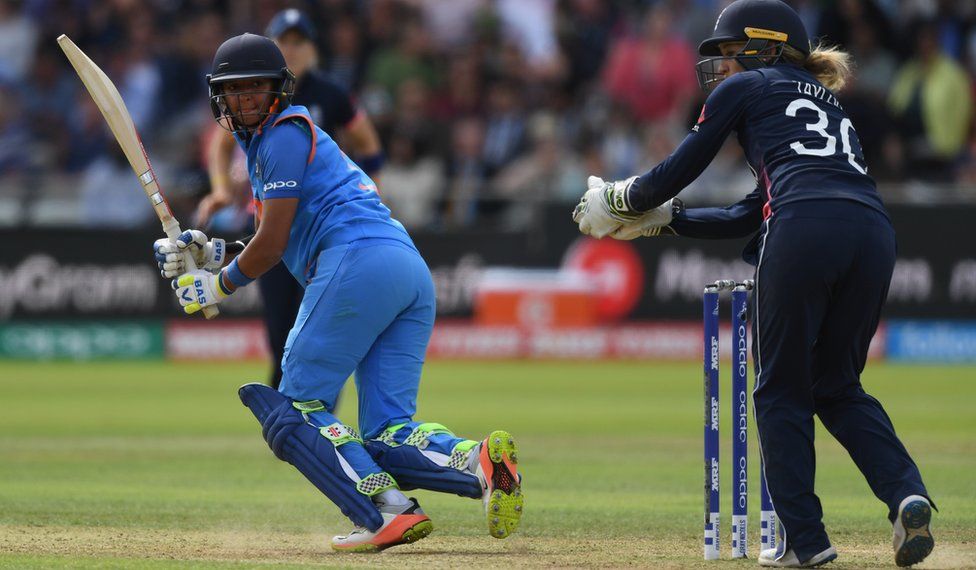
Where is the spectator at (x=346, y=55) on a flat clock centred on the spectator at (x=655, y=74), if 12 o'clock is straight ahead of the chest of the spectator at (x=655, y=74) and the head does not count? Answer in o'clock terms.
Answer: the spectator at (x=346, y=55) is roughly at 3 o'clock from the spectator at (x=655, y=74).

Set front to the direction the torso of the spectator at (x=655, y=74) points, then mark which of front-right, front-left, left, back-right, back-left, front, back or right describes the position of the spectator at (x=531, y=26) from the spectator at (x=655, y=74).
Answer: back-right

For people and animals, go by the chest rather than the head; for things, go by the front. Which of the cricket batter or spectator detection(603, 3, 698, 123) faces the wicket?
the spectator

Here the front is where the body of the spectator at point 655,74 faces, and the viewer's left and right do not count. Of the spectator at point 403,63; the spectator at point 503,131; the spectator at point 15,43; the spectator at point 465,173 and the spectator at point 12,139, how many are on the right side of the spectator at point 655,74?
5

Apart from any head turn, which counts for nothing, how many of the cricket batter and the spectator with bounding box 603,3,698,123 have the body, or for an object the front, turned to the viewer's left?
1

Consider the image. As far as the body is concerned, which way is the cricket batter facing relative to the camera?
to the viewer's left

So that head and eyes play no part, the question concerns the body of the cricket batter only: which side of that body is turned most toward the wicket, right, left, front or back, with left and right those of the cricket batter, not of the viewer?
back

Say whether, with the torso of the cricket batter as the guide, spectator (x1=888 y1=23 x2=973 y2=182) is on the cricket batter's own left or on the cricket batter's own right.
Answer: on the cricket batter's own right

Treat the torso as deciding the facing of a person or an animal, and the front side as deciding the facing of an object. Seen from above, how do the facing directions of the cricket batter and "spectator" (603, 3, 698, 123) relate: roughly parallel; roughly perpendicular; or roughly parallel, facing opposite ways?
roughly perpendicular

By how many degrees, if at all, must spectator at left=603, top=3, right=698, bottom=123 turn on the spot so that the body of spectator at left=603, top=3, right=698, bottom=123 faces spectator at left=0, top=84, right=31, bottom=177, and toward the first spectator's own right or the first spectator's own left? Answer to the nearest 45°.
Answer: approximately 90° to the first spectator's own right

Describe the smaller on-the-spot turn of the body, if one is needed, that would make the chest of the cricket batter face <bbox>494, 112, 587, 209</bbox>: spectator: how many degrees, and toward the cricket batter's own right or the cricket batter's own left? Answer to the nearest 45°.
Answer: approximately 90° to the cricket batter's own right

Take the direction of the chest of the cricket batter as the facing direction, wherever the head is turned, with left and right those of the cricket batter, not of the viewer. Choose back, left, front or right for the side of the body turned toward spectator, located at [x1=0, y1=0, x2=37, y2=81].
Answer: right

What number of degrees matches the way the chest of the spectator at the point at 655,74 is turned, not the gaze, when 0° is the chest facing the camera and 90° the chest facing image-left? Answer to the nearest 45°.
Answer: approximately 0°

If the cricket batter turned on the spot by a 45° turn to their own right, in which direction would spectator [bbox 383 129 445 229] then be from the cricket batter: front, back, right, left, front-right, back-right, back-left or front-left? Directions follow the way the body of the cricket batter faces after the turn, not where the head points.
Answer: front-right

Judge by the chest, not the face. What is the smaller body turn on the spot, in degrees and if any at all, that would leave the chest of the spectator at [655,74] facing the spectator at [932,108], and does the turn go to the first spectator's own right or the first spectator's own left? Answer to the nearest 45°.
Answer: approximately 90° to the first spectator's own left
